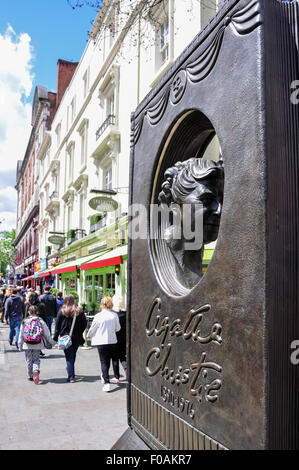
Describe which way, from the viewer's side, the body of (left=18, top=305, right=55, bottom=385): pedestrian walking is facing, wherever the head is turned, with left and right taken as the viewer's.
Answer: facing away from the viewer

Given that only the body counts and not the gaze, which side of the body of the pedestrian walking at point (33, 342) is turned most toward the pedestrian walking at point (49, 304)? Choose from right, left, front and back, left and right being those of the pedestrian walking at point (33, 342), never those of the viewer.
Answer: front

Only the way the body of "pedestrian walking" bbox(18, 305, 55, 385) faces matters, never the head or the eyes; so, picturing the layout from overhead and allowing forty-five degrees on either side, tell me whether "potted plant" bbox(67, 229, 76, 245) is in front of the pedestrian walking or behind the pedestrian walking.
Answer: in front

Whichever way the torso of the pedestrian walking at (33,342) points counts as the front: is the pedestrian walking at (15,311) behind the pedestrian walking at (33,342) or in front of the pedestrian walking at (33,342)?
in front

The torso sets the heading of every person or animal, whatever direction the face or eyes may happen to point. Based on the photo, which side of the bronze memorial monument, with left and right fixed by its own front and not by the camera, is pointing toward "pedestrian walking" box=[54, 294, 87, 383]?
right
